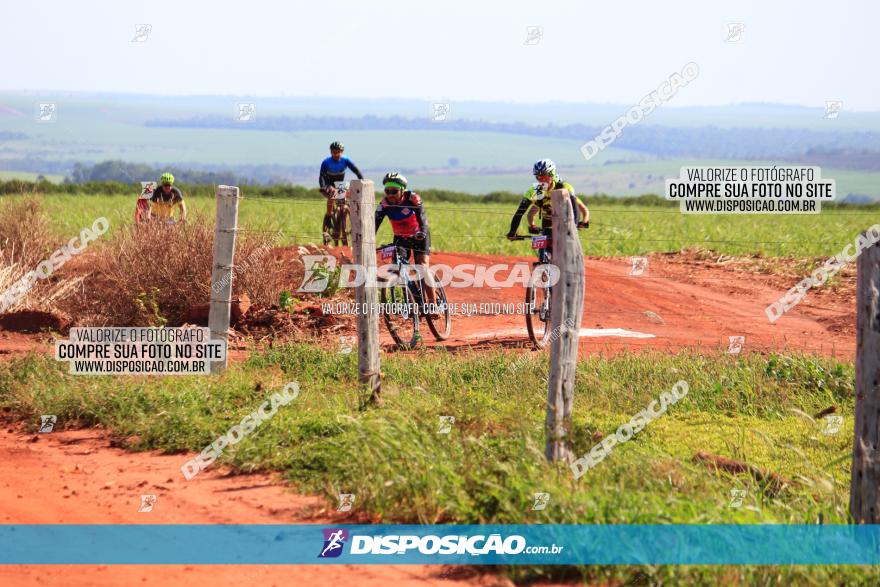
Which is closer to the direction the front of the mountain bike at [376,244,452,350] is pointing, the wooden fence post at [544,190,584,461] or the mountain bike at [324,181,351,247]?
the wooden fence post

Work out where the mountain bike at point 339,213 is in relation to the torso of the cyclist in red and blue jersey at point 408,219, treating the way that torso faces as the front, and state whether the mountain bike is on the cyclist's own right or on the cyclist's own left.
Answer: on the cyclist's own right

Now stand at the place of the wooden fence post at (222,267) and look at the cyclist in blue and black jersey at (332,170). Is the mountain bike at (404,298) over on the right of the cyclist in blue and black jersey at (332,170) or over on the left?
right

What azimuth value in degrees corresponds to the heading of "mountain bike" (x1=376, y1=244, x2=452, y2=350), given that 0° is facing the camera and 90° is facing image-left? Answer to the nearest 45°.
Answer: approximately 45°

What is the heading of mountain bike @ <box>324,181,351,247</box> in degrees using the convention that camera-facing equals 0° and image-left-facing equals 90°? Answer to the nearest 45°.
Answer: approximately 0°

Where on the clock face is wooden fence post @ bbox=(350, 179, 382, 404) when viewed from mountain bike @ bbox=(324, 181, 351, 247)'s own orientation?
The wooden fence post is roughly at 12 o'clock from the mountain bike.

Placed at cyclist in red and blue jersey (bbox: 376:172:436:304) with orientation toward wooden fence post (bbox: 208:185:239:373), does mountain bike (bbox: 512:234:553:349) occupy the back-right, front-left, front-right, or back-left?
back-left

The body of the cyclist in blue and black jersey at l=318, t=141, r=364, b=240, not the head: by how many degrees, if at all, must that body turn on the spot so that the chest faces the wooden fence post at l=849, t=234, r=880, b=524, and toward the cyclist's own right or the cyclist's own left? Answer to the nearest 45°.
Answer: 0° — they already face it

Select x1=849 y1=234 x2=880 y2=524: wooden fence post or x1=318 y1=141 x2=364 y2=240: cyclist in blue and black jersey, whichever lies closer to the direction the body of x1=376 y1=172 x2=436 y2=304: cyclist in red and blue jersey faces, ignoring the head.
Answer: the wooden fence post

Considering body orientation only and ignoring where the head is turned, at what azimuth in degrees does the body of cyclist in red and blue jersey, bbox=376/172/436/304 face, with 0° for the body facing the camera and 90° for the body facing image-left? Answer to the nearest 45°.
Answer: approximately 45°
